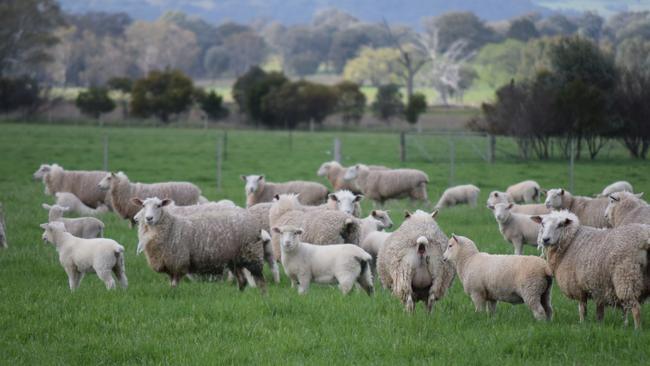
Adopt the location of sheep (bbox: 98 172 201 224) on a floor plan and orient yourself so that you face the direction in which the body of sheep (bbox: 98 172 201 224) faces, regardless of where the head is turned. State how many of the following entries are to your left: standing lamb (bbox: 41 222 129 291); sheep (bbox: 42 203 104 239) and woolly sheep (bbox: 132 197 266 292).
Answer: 3

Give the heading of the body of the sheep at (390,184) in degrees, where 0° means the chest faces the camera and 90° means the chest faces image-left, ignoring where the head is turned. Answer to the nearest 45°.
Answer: approximately 90°

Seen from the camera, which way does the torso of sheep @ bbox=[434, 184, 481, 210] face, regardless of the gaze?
to the viewer's left

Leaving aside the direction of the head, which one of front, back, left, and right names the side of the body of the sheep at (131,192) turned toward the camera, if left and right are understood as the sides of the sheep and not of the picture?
left

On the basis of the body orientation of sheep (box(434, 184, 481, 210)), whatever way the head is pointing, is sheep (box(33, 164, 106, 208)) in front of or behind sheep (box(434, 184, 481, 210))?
in front

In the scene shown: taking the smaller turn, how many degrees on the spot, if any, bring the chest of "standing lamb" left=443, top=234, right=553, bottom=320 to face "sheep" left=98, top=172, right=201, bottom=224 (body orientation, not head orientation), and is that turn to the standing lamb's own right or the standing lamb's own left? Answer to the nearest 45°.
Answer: approximately 45° to the standing lamb's own right

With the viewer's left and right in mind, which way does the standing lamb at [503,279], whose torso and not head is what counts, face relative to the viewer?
facing to the left of the viewer

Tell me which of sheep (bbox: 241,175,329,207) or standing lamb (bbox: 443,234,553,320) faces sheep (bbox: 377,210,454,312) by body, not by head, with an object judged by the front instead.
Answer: the standing lamb

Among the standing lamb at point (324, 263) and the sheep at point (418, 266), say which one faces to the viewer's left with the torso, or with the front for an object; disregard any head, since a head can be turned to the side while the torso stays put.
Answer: the standing lamb

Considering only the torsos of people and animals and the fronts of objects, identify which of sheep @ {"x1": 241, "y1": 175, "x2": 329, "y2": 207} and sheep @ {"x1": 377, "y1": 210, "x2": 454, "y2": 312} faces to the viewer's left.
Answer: sheep @ {"x1": 241, "y1": 175, "x2": 329, "y2": 207}

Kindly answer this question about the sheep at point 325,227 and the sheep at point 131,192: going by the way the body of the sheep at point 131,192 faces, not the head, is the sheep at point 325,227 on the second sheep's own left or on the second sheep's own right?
on the second sheep's own left

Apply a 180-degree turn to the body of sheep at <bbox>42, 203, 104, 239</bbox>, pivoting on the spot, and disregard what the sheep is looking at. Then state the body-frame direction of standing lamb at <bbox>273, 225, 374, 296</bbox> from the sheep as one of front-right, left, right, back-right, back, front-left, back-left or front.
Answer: front-right

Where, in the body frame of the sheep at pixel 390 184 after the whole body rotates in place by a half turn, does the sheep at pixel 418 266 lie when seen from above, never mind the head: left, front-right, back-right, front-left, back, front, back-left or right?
right
